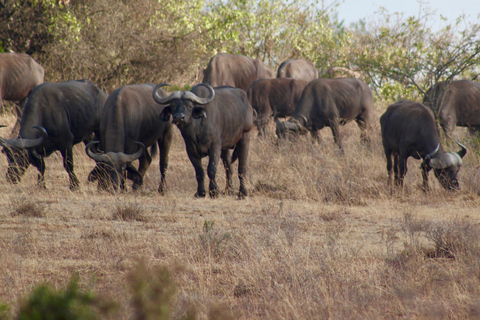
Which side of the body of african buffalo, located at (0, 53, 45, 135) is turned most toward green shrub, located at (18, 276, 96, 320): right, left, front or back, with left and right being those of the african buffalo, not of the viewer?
left

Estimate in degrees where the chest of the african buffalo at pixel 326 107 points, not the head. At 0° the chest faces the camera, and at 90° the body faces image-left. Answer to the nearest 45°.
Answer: approximately 45°

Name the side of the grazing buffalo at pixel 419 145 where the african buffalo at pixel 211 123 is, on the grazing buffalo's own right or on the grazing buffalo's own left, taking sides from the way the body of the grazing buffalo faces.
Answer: on the grazing buffalo's own right

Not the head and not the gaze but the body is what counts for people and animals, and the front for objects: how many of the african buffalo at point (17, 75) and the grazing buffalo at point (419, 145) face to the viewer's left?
1

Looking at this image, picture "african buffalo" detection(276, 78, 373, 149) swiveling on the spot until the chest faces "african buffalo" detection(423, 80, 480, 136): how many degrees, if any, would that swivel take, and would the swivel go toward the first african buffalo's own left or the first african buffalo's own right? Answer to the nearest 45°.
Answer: approximately 135° to the first african buffalo's own left

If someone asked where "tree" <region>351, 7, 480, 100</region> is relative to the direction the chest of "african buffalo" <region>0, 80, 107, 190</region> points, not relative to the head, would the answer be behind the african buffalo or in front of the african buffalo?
behind

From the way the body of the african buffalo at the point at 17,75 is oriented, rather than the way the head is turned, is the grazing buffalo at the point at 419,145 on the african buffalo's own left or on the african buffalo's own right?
on the african buffalo's own left

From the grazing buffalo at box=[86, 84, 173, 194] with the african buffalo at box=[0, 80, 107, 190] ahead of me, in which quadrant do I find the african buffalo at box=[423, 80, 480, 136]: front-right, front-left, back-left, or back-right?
back-right

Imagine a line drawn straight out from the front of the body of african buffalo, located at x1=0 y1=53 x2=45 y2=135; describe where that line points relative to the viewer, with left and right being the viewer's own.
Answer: facing to the left of the viewer

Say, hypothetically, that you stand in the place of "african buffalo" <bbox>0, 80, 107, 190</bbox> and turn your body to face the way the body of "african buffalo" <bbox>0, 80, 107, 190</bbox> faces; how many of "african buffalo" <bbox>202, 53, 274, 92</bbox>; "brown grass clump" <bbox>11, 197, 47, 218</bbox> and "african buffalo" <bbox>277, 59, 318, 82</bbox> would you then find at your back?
2

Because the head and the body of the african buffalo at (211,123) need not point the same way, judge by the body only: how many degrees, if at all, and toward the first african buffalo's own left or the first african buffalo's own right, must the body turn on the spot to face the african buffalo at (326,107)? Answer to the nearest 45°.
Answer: approximately 180°

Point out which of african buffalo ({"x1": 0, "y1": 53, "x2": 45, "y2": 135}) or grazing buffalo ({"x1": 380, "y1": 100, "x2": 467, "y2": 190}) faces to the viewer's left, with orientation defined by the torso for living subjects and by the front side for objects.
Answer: the african buffalo
